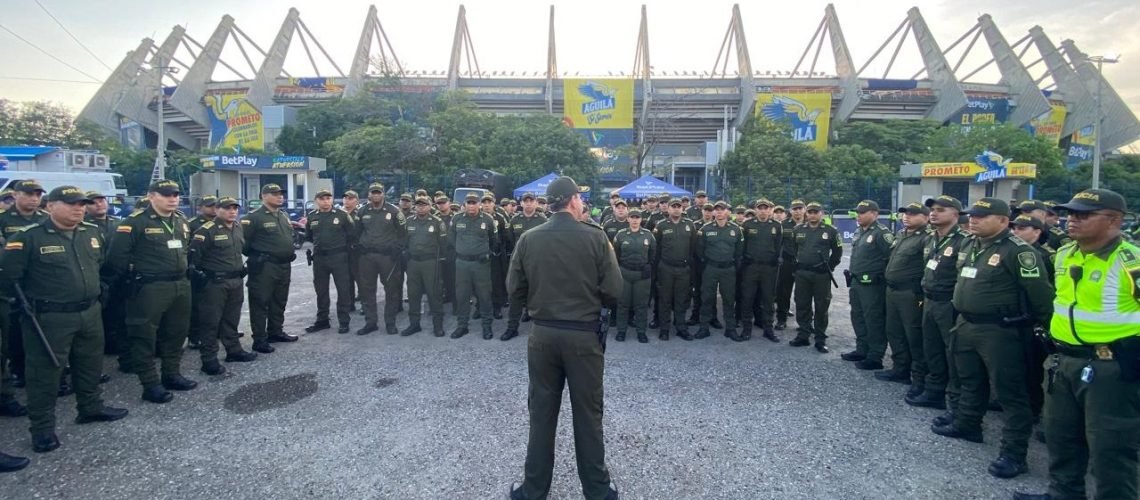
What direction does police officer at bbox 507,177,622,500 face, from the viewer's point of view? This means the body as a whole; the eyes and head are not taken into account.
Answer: away from the camera

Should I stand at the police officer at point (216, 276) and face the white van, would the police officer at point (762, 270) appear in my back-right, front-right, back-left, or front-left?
back-right

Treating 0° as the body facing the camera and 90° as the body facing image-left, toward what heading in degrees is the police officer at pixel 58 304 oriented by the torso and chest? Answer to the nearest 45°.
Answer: approximately 315°

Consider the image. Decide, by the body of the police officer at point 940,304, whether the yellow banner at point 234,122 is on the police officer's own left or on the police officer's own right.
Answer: on the police officer's own right

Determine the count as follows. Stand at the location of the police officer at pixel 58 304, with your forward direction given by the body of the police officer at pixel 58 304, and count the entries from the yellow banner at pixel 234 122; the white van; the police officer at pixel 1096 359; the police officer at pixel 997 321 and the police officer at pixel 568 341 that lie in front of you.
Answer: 3

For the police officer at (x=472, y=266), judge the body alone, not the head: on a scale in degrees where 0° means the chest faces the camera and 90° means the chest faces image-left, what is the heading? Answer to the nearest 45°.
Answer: approximately 0°

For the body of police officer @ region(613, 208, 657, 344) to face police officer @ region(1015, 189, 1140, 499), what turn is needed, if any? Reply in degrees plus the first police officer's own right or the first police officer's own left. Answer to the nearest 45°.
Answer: approximately 45° to the first police officer's own left

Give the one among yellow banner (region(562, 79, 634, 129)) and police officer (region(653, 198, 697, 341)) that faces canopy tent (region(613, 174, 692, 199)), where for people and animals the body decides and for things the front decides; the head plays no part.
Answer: the yellow banner

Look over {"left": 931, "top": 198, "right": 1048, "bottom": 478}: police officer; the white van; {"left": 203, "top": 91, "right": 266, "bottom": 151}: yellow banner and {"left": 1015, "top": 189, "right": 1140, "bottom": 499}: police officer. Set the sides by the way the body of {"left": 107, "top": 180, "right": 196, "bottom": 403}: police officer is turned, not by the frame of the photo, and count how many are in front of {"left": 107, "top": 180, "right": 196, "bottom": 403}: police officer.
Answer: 2
